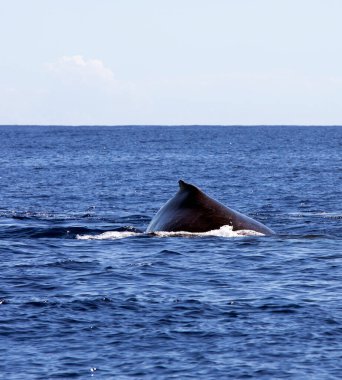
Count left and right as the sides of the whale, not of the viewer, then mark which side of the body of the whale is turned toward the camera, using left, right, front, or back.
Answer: right
